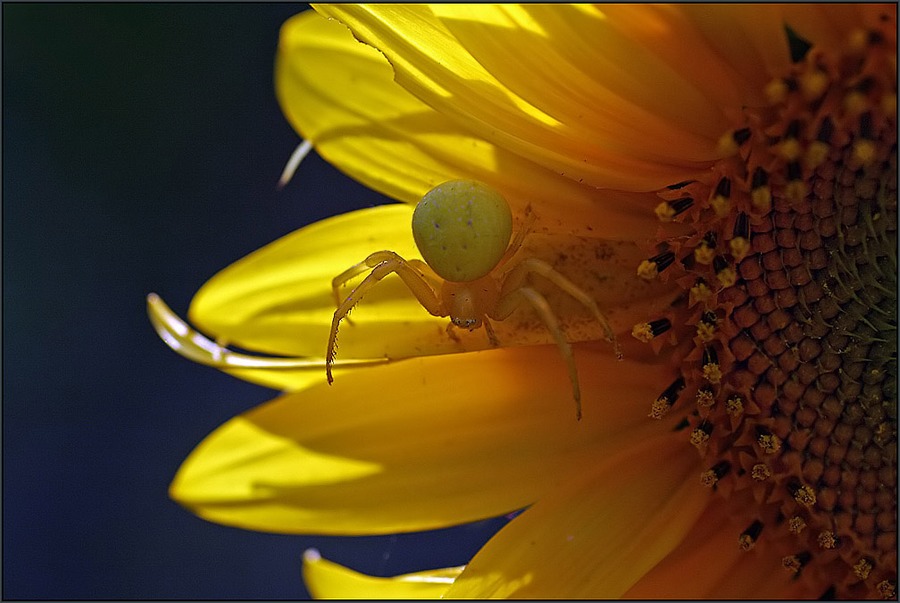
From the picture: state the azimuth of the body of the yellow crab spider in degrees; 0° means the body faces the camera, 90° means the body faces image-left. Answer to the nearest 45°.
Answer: approximately 0°

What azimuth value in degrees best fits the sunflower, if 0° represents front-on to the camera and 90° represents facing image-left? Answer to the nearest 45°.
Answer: approximately 0°
